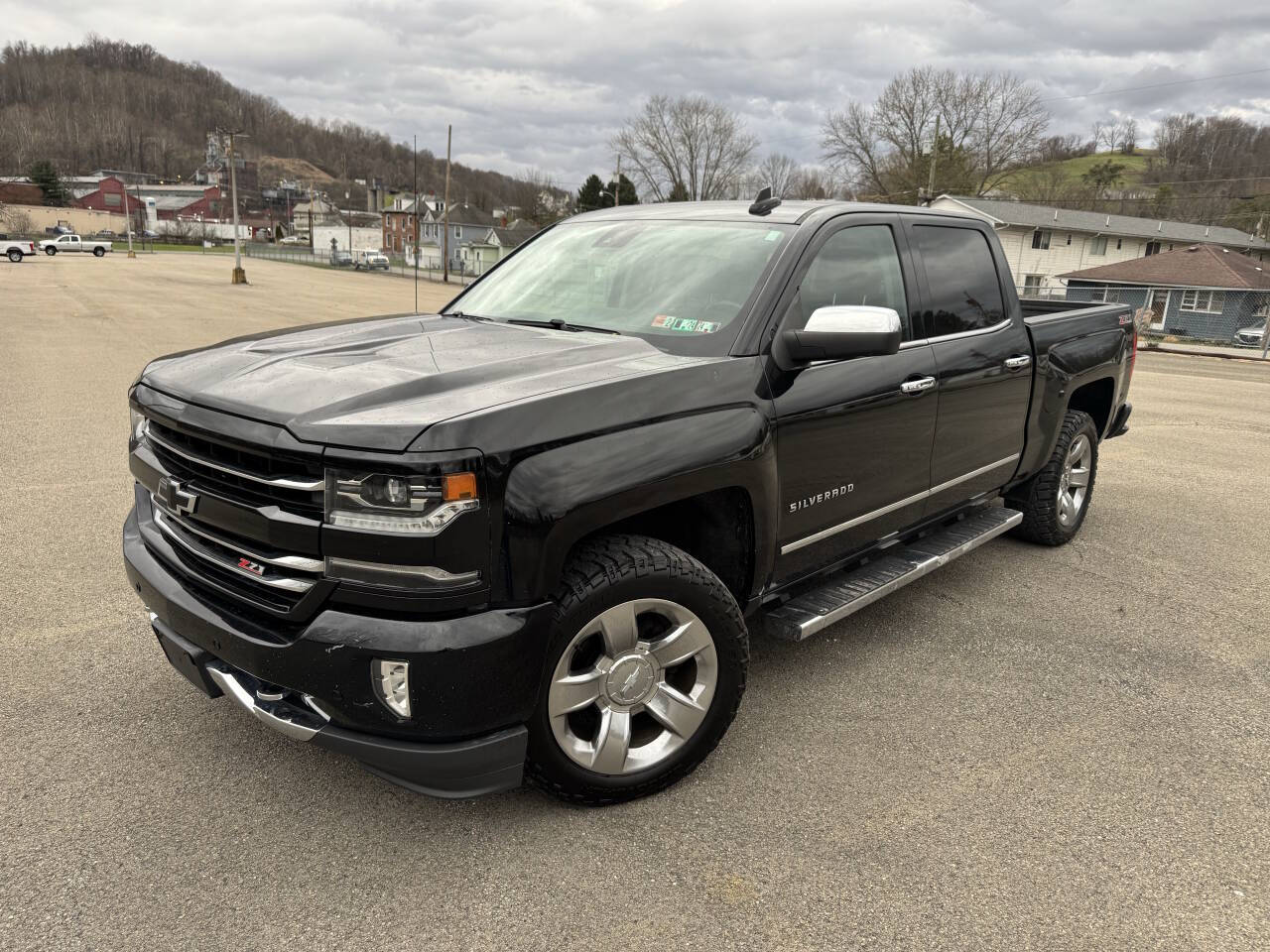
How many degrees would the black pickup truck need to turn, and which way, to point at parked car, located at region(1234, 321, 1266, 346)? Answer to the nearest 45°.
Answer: approximately 180°

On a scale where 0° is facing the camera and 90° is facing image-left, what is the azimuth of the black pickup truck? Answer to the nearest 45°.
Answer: approximately 45°

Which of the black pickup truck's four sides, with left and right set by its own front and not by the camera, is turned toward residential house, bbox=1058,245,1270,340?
back
